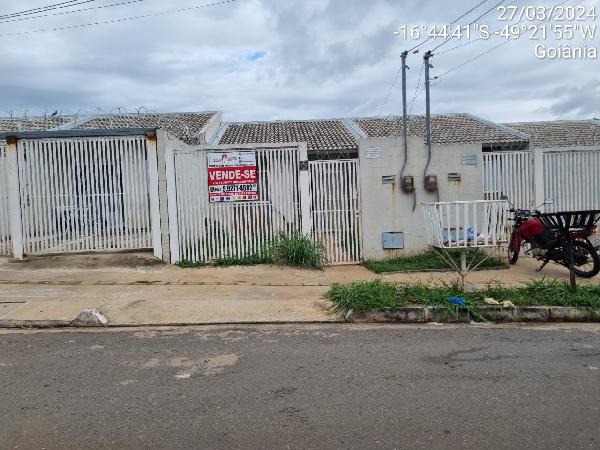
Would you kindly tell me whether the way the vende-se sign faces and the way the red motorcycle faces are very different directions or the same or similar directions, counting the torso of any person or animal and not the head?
very different directions

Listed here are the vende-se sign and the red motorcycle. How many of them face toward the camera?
1

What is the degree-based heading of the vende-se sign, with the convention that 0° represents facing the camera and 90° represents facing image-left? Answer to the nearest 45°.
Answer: approximately 0°

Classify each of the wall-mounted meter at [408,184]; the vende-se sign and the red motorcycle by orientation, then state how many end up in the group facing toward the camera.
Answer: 2

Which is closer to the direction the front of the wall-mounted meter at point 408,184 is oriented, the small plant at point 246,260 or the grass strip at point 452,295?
the grass strip

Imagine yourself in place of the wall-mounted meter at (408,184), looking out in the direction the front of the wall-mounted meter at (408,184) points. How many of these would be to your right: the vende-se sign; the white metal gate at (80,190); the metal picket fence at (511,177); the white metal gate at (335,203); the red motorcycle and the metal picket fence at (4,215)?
4

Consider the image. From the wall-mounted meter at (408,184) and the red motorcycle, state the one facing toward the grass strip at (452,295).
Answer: the wall-mounted meter

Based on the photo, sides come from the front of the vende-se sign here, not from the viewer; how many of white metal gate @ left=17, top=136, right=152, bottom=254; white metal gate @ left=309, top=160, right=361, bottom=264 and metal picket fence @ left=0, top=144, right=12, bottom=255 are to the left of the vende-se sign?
1

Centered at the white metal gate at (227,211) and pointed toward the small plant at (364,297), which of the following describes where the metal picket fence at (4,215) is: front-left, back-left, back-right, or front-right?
back-right

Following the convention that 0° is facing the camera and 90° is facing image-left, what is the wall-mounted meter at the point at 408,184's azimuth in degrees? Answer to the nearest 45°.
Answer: approximately 0°
